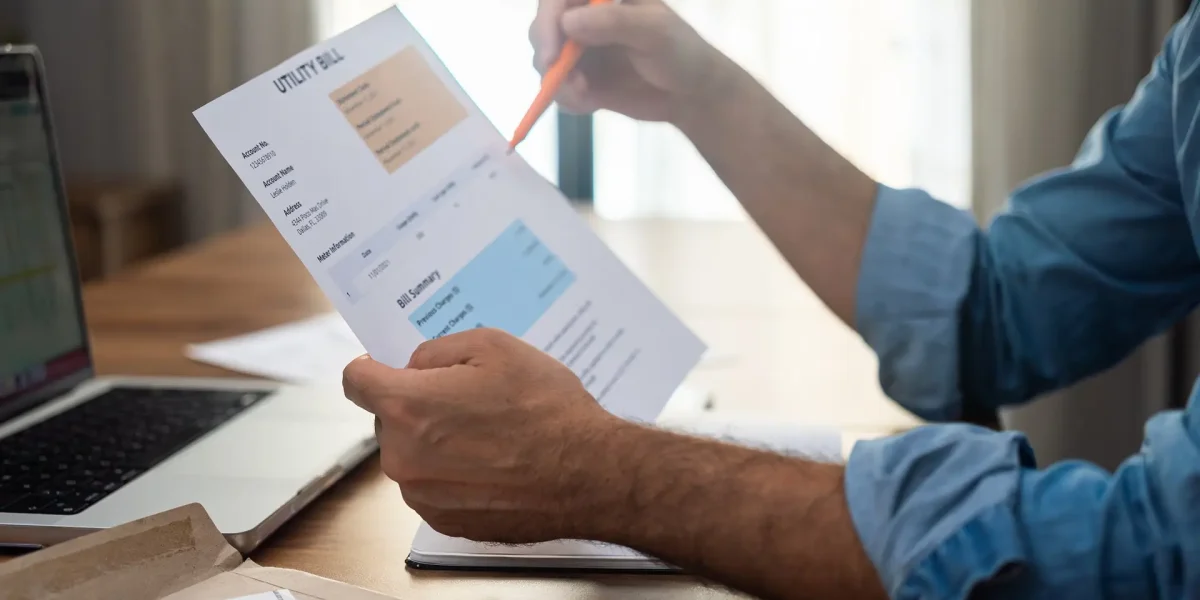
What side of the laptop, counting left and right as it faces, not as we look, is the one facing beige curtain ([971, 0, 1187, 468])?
left

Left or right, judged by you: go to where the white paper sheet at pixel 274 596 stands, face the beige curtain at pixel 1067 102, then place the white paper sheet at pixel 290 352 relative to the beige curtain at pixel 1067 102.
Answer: left

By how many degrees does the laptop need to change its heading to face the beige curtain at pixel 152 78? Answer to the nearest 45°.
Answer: approximately 135° to its left

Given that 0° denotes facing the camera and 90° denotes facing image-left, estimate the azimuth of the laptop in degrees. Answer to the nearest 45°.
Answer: approximately 315°
